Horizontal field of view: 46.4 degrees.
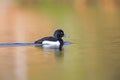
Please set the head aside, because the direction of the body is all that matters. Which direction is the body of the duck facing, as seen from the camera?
to the viewer's right
